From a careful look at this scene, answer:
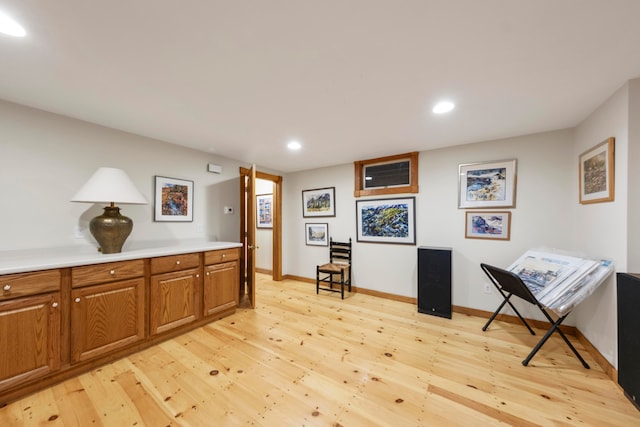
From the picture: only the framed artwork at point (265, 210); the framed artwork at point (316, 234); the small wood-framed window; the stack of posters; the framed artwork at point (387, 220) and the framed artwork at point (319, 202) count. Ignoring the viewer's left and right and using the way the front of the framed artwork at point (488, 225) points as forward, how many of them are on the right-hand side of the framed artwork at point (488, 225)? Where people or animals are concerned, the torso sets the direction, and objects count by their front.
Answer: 5

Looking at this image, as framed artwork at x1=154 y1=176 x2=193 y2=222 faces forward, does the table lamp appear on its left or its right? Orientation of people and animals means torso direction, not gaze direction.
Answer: on its right

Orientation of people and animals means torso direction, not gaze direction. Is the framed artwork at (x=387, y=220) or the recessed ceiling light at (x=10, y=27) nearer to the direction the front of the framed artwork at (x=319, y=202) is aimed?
the recessed ceiling light

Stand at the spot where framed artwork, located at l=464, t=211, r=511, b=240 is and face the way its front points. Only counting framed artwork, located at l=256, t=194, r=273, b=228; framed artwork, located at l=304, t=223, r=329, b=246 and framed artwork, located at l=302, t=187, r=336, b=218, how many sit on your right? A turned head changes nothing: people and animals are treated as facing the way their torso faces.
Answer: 3

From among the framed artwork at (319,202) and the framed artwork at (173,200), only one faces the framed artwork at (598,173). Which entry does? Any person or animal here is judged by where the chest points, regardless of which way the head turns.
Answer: the framed artwork at (173,200)

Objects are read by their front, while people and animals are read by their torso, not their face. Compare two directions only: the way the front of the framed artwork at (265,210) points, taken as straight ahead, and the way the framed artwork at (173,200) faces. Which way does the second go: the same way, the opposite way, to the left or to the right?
to the left

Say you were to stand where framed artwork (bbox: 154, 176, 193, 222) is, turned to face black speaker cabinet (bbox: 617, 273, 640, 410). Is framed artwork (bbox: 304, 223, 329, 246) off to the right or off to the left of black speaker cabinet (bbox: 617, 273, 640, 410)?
left

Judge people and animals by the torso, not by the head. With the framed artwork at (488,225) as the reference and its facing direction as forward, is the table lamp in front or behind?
in front

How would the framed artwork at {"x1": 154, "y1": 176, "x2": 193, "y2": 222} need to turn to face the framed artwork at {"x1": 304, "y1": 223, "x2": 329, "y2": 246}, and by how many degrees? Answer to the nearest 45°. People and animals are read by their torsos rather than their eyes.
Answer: approximately 45° to its left

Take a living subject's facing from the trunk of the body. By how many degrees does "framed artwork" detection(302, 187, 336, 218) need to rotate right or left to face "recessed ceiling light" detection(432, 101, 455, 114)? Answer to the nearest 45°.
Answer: approximately 90° to its left

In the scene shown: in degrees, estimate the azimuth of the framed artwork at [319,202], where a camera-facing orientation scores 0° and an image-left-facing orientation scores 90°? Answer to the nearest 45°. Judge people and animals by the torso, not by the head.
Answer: approximately 45°

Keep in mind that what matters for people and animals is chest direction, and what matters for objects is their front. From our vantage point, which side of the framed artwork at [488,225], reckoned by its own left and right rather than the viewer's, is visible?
front

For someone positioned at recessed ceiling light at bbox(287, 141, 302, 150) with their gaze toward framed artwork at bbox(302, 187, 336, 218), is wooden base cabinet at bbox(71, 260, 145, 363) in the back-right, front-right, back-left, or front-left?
back-left

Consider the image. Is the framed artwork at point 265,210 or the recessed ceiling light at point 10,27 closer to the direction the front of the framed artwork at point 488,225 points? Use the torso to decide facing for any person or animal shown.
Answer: the recessed ceiling light

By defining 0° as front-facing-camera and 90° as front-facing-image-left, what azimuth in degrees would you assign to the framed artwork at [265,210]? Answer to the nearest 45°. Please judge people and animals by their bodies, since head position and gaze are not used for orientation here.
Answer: approximately 45°
